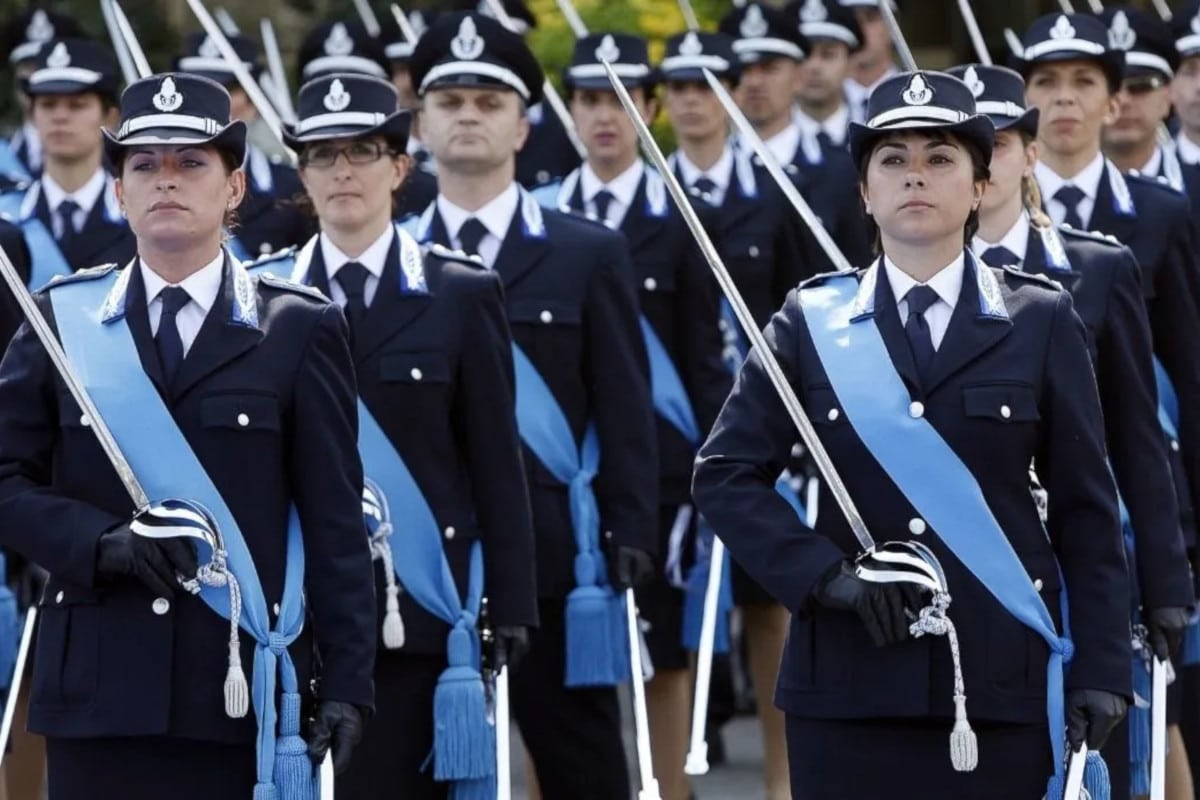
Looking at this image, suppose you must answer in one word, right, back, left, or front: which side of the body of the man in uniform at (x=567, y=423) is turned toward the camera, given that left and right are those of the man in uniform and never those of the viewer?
front

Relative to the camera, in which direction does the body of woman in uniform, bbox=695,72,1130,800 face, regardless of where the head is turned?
toward the camera

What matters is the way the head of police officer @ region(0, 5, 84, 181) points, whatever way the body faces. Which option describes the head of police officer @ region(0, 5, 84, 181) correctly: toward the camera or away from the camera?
toward the camera

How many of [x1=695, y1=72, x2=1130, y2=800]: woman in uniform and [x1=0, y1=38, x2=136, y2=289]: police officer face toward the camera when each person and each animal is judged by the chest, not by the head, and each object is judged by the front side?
2

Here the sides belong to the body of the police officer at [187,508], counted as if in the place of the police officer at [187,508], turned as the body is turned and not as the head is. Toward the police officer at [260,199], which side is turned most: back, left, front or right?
back

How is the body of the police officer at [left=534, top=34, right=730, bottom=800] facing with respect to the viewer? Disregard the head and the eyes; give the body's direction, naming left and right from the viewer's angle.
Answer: facing the viewer

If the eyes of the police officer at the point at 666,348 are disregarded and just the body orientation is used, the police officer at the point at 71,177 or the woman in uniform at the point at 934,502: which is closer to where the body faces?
the woman in uniform
